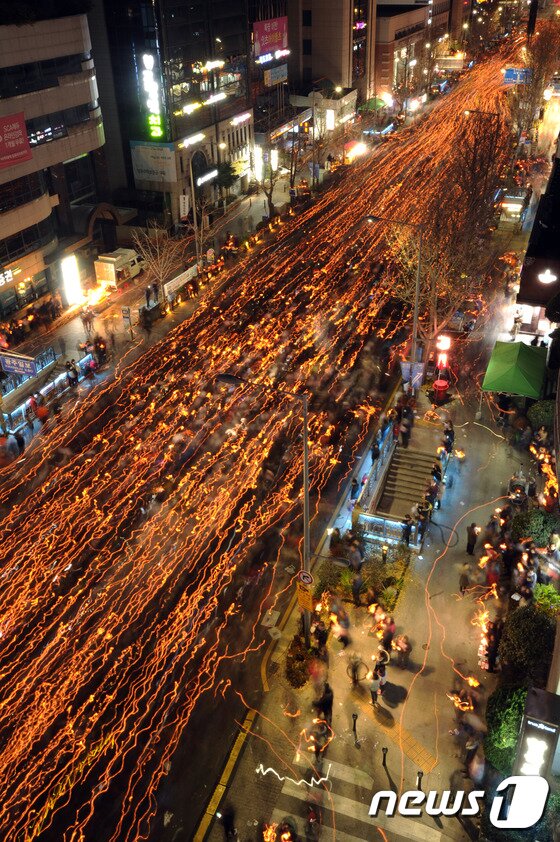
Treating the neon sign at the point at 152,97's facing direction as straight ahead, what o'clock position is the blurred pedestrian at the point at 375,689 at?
The blurred pedestrian is roughly at 12 o'clock from the neon sign.

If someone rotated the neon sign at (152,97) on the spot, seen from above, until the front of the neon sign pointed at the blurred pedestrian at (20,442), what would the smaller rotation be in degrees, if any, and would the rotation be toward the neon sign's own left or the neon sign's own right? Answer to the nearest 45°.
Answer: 0° — it already faces them

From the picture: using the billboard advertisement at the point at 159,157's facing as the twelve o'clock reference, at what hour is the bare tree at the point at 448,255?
The bare tree is roughly at 11 o'clock from the billboard advertisement.

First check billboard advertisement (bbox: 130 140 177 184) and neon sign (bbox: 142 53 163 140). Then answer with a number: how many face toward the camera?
2

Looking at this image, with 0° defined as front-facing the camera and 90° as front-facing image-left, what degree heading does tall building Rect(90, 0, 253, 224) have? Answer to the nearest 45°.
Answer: approximately 315°

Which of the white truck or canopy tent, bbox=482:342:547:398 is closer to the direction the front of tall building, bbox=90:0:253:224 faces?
the canopy tent

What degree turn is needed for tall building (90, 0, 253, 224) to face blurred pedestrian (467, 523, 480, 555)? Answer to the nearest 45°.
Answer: approximately 45° to its right
